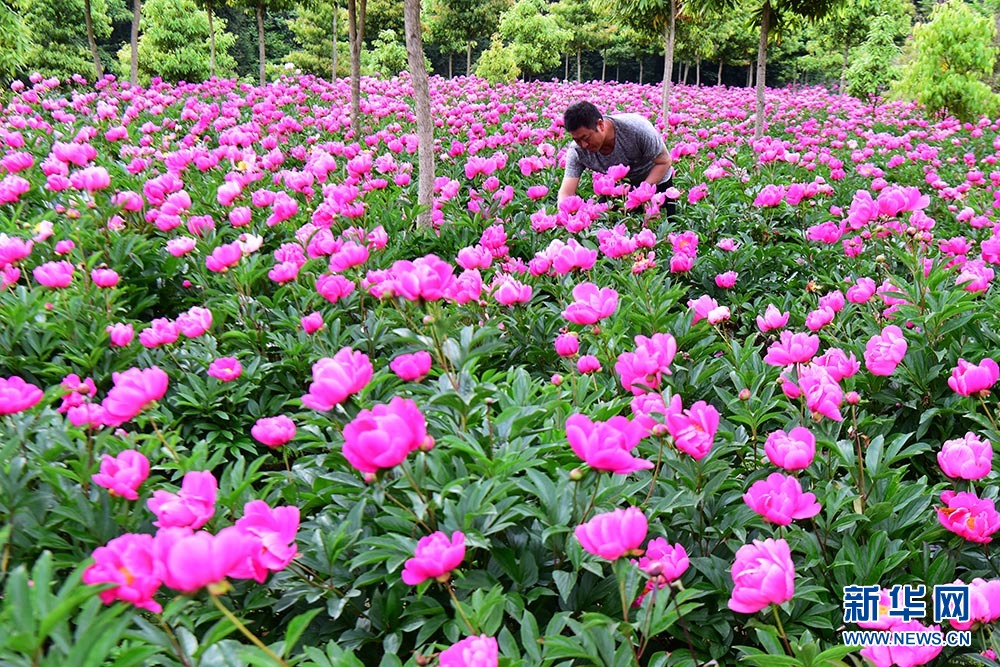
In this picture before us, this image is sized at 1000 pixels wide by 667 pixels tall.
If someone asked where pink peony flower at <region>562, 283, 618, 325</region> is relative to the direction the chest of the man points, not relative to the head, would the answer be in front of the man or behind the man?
in front

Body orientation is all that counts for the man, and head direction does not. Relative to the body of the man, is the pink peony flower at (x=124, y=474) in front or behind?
in front

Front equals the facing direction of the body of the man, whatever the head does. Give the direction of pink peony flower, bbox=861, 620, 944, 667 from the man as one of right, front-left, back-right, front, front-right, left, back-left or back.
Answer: front-left

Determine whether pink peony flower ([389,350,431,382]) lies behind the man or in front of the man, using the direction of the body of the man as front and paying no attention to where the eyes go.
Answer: in front

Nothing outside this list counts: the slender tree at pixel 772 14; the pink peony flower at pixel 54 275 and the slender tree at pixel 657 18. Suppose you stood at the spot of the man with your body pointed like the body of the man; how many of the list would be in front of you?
1

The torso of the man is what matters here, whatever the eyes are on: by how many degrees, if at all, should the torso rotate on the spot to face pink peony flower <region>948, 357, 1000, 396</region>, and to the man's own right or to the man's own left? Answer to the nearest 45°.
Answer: approximately 45° to the man's own left

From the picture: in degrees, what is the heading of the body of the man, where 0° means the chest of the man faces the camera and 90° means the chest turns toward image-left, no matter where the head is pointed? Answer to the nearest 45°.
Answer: approximately 45°
